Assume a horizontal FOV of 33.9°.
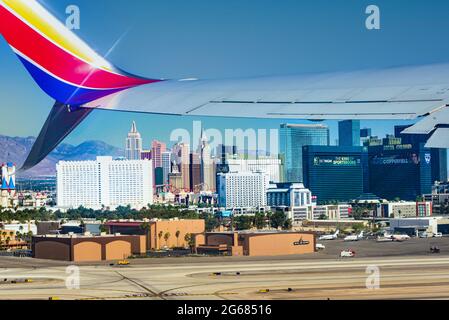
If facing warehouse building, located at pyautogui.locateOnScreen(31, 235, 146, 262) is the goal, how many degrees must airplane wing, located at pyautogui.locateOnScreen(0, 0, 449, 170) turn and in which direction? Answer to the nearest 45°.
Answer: approximately 45° to its left

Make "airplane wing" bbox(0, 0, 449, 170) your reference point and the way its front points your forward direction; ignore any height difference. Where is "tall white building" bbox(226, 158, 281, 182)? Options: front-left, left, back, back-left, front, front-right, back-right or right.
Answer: front-left

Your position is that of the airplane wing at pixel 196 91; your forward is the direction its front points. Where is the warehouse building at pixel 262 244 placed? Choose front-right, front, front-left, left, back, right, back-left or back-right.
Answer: front-left

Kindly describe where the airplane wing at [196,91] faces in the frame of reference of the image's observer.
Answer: facing away from the viewer and to the right of the viewer

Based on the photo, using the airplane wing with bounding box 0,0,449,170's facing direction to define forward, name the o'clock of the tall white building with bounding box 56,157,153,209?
The tall white building is roughly at 10 o'clock from the airplane wing.
